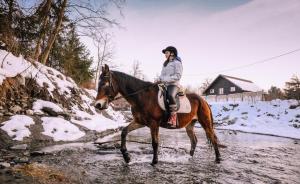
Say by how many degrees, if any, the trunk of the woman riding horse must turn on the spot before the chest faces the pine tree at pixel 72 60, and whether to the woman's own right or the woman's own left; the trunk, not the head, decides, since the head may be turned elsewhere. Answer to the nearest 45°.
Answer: approximately 45° to the woman's own right

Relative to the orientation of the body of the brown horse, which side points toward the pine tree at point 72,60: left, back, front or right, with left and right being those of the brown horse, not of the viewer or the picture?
right

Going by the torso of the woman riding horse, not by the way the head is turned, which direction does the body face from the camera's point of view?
to the viewer's left

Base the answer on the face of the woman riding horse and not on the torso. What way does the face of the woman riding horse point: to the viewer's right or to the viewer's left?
to the viewer's left

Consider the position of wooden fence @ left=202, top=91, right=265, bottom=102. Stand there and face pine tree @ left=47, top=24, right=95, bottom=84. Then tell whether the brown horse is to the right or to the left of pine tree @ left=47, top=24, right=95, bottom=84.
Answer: left

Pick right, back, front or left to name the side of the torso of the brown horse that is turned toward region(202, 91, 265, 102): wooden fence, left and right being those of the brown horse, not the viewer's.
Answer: right

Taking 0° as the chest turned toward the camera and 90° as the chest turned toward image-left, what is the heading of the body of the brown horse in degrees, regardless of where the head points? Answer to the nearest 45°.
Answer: approximately 90°

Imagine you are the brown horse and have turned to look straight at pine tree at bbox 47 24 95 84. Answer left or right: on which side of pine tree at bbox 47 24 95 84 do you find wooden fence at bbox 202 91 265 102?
right
